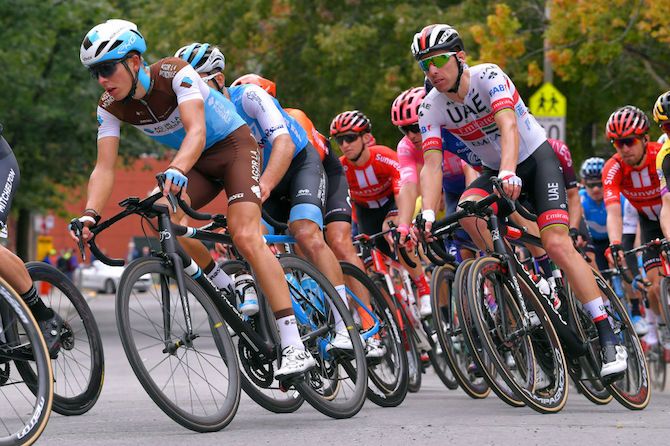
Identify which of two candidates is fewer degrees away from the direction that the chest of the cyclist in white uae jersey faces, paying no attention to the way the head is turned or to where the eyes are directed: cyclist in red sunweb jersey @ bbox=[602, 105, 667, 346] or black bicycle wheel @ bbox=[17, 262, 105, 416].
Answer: the black bicycle wheel

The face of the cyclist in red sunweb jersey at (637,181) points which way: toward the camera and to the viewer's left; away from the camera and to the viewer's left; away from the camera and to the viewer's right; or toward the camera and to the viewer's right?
toward the camera and to the viewer's left

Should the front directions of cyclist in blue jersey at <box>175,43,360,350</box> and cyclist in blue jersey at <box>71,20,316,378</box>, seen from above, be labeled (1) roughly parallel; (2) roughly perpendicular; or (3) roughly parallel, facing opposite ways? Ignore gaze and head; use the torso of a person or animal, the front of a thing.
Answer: roughly parallel

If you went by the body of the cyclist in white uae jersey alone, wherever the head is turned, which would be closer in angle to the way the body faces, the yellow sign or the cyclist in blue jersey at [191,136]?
the cyclist in blue jersey

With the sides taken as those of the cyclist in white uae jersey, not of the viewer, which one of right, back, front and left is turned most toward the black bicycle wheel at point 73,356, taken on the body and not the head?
front

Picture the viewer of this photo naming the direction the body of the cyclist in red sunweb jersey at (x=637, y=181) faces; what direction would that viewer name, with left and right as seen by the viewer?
facing the viewer

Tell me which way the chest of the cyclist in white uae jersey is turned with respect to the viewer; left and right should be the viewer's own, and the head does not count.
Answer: facing the viewer and to the left of the viewer

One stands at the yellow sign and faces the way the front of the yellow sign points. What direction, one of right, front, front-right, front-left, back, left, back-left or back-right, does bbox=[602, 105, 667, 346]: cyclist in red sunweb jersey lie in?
front

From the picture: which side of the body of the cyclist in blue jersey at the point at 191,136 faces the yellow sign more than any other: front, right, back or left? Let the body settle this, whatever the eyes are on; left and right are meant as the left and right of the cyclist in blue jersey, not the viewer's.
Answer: back

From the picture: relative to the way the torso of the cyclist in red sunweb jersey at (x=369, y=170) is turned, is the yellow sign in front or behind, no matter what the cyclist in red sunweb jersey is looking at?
behind

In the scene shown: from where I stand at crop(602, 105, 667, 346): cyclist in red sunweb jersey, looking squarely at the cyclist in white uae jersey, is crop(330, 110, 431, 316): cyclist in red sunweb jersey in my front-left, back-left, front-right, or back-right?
front-right
